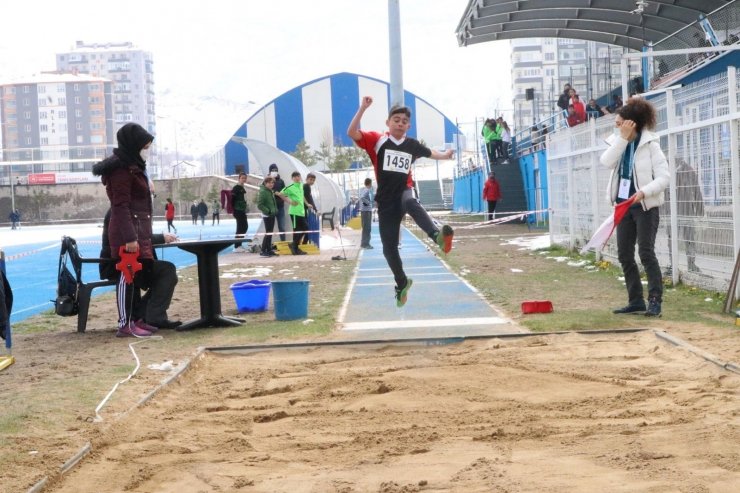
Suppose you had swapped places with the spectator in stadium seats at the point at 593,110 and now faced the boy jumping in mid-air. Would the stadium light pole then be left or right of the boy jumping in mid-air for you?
right

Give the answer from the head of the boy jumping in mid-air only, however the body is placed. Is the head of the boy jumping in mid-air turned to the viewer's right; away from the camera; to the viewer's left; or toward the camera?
toward the camera

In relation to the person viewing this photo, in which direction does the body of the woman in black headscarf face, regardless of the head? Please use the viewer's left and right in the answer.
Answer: facing to the right of the viewer

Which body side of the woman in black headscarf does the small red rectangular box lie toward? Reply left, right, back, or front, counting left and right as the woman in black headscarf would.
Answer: front

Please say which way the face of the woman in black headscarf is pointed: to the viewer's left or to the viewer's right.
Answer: to the viewer's right

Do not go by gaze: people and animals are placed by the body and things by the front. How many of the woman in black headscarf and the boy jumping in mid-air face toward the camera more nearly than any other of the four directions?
1

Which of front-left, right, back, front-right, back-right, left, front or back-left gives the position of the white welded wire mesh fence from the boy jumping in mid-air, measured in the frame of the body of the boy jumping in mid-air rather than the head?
back-left

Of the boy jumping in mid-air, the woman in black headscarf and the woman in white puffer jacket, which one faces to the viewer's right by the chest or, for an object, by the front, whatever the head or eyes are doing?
the woman in black headscarf

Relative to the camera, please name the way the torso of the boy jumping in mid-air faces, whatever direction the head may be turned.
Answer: toward the camera

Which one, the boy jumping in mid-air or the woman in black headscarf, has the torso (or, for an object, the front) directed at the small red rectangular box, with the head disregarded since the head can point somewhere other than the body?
the woman in black headscarf

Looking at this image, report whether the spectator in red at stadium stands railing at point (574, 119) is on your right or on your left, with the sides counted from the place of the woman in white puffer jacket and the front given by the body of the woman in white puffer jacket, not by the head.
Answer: on your right

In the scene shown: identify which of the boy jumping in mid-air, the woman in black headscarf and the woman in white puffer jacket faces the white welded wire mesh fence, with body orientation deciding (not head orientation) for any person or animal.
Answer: the woman in black headscarf

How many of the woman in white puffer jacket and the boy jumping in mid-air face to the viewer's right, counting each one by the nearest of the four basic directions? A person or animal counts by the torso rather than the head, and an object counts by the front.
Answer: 0
